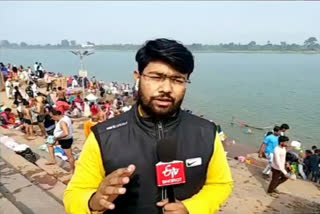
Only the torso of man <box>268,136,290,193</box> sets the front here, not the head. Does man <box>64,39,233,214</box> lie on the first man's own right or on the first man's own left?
on the first man's own right

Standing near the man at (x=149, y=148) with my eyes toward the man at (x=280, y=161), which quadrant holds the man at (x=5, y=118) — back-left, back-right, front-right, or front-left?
front-left

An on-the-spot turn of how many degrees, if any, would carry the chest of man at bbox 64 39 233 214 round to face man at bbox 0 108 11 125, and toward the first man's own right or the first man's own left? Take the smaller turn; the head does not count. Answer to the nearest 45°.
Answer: approximately 135° to the first man's own right

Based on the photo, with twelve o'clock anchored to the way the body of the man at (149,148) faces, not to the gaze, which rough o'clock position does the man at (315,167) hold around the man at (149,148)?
the man at (315,167) is roughly at 7 o'clock from the man at (149,148).

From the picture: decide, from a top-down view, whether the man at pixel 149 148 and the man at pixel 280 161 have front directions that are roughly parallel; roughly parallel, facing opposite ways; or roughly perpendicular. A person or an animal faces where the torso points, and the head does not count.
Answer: roughly perpendicular

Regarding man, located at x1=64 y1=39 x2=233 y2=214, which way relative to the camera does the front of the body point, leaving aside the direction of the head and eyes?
toward the camera

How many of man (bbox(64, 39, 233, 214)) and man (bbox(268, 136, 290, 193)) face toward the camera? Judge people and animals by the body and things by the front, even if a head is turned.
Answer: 1

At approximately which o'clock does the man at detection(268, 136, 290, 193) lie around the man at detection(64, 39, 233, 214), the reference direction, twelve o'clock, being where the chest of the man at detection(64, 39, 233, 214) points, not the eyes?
the man at detection(268, 136, 290, 193) is roughly at 7 o'clock from the man at detection(64, 39, 233, 214).
